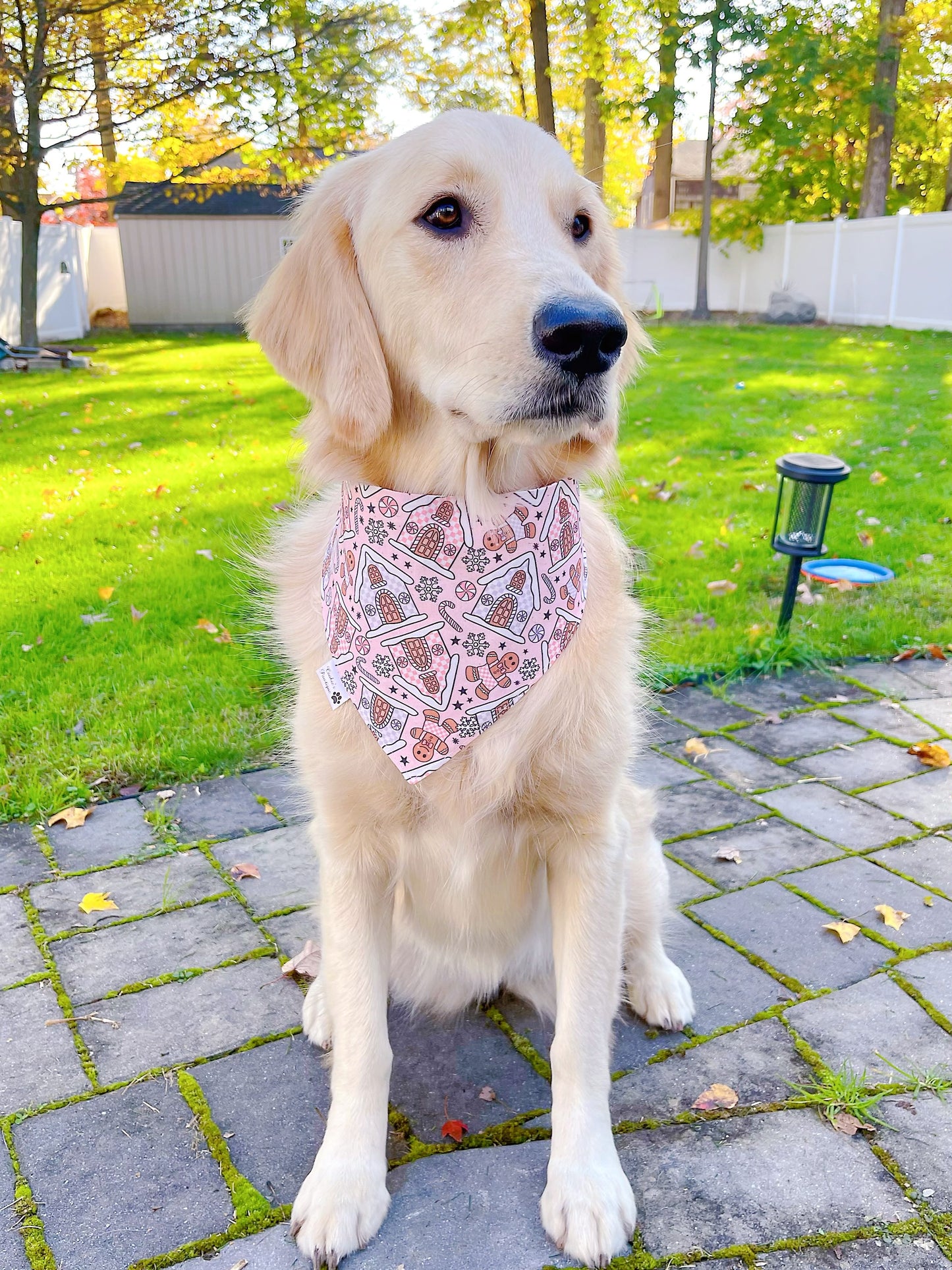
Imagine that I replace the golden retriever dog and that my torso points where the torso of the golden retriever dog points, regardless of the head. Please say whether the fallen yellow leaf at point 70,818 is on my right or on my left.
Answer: on my right

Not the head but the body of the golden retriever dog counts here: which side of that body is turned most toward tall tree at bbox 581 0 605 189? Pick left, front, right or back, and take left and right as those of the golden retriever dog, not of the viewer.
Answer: back

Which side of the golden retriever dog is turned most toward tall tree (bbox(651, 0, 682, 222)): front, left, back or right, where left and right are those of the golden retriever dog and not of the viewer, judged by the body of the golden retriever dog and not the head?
back

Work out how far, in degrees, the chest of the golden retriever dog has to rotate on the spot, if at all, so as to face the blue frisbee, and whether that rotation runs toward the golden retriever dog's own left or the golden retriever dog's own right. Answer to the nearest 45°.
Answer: approximately 135° to the golden retriever dog's own left

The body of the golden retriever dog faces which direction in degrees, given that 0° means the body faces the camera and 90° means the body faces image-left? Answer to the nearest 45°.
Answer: approximately 0°

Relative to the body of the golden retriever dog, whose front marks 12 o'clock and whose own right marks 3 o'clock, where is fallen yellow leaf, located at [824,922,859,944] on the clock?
The fallen yellow leaf is roughly at 8 o'clock from the golden retriever dog.

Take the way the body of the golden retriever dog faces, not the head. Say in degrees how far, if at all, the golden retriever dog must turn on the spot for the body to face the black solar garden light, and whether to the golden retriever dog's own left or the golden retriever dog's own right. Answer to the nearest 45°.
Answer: approximately 135° to the golden retriever dog's own left

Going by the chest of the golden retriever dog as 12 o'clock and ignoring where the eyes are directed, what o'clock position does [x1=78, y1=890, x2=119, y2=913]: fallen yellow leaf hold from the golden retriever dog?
The fallen yellow leaf is roughly at 4 o'clock from the golden retriever dog.

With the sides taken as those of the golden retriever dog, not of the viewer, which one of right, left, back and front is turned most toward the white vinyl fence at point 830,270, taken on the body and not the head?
back
